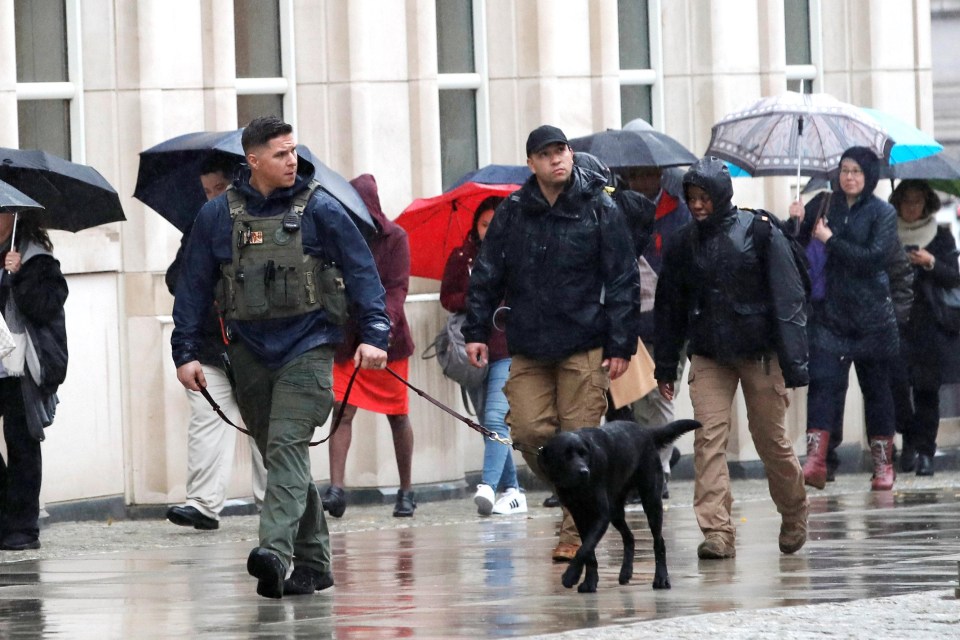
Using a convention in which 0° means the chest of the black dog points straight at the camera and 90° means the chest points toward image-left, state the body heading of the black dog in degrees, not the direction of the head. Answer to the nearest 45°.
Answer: approximately 45°

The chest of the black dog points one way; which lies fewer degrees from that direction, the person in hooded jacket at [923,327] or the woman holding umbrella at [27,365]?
the woman holding umbrella

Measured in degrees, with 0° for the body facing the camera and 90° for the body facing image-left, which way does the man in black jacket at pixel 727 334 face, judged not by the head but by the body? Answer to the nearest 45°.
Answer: approximately 45°

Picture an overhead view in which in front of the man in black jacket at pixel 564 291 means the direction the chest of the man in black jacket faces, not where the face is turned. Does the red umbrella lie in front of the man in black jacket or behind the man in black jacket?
behind

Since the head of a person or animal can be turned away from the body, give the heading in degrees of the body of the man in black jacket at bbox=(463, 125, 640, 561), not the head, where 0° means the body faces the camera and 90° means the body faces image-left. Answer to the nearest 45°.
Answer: approximately 0°

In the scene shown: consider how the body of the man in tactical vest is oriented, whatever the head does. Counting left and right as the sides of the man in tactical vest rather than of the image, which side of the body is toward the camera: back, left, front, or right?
front

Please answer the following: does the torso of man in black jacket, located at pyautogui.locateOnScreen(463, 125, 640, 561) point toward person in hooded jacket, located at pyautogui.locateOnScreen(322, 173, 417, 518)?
no

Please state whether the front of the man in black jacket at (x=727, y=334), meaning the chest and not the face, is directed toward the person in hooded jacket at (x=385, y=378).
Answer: no

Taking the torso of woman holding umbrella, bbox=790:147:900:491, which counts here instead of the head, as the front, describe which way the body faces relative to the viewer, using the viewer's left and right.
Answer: facing the viewer and to the left of the viewer

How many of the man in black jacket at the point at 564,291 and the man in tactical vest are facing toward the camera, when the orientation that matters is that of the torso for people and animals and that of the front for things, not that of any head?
2

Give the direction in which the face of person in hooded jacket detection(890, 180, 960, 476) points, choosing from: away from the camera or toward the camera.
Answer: toward the camera

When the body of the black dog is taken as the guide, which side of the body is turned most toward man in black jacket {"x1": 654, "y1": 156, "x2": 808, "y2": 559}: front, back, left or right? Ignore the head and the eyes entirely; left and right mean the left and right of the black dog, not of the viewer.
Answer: back

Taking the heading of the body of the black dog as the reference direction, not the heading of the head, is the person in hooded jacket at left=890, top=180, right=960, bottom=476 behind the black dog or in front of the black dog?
behind

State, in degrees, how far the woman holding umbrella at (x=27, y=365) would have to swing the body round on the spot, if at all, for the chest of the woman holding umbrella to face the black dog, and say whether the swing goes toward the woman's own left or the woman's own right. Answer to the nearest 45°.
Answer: approximately 90° to the woman's own left

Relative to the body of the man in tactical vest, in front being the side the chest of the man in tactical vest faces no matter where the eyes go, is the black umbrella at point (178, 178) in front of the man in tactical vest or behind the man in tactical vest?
behind

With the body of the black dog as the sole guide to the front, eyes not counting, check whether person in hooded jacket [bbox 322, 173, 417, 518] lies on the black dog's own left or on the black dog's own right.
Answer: on the black dog's own right

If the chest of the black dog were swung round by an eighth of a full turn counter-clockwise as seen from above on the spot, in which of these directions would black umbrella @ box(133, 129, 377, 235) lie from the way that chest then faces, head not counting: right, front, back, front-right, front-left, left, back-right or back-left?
back-right
